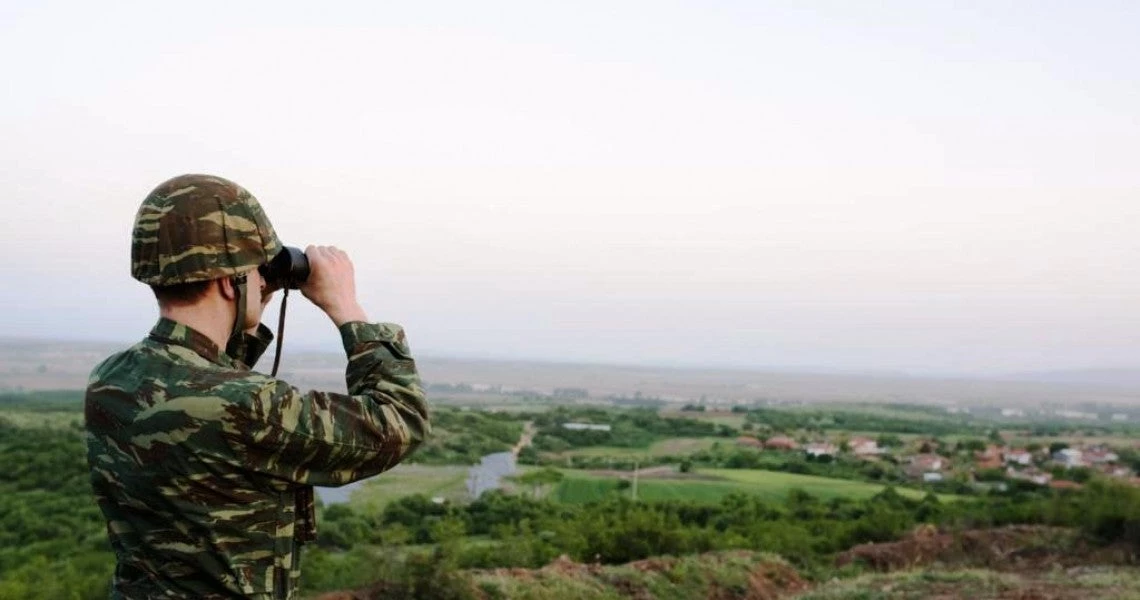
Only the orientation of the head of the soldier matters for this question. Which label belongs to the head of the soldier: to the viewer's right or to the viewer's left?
to the viewer's right

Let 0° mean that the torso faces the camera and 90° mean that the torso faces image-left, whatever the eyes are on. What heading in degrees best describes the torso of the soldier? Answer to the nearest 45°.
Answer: approximately 225°
